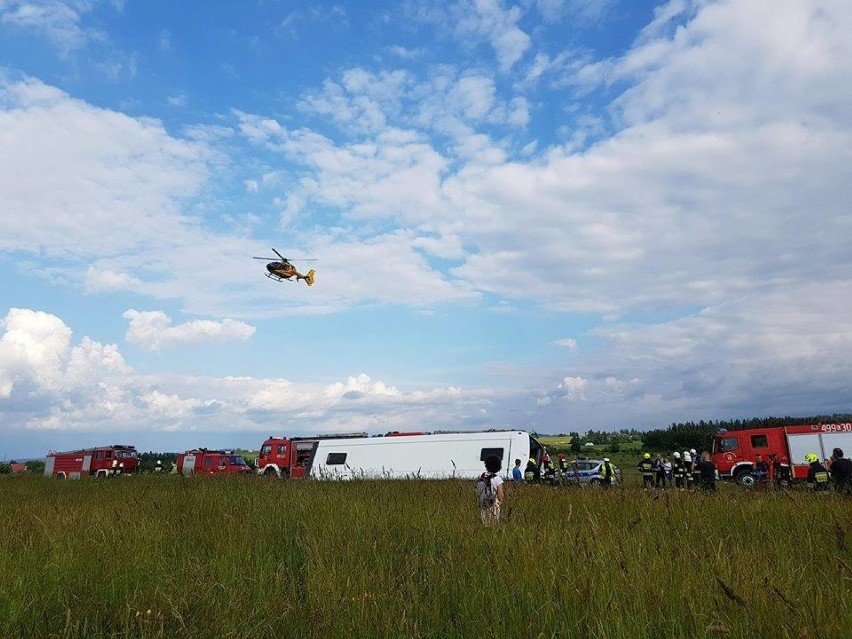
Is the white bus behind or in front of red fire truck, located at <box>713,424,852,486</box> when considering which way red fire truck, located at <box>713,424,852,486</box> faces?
in front

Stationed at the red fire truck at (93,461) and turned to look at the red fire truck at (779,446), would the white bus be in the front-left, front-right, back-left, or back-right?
front-right

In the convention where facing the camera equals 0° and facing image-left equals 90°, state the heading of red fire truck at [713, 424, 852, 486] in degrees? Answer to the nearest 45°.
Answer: approximately 90°

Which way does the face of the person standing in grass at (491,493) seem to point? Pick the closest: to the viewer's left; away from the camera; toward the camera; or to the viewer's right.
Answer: away from the camera

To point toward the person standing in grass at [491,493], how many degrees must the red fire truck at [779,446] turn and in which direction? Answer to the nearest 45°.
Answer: approximately 90° to its left

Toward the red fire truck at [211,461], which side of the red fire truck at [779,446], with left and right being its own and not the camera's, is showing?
front

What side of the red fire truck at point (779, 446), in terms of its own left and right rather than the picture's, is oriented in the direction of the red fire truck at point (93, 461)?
front
